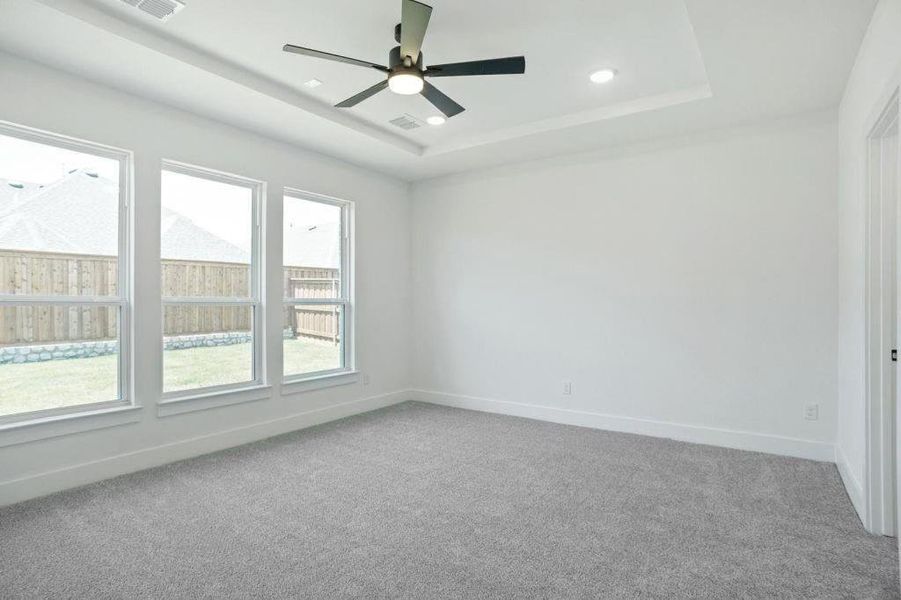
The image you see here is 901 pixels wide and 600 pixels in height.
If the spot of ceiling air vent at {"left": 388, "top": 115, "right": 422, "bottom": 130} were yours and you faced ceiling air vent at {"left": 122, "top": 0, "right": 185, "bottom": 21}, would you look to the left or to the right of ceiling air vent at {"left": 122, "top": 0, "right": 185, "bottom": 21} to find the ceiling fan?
left

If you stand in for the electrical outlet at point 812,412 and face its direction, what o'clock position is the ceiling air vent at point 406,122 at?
The ceiling air vent is roughly at 2 o'clock from the electrical outlet.

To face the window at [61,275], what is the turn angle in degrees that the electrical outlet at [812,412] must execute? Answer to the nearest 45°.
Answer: approximately 45° to its right

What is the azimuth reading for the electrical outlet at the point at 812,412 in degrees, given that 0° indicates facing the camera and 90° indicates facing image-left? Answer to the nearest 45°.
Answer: approximately 0°

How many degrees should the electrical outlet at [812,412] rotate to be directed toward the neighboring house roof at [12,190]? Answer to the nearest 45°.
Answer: approximately 45° to its right
